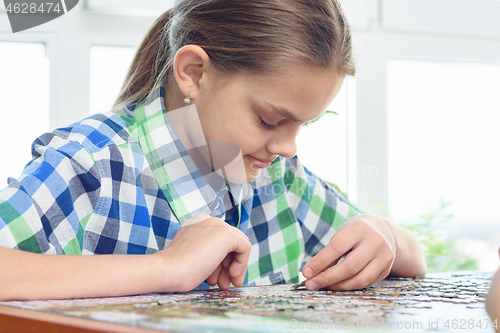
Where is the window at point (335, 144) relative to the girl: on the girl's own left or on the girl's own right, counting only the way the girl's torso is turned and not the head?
on the girl's own left

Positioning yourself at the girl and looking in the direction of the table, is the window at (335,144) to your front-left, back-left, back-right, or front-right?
back-left

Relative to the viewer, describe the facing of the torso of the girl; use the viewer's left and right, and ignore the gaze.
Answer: facing the viewer and to the right of the viewer

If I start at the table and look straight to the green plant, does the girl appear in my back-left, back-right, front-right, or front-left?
front-left

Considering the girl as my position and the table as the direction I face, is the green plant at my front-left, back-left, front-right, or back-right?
back-left

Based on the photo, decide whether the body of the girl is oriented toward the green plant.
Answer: no

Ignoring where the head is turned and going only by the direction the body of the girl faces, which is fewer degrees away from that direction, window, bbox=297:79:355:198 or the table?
the table

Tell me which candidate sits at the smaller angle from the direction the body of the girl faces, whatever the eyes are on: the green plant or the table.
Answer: the table
